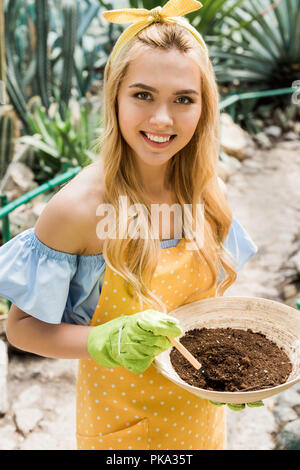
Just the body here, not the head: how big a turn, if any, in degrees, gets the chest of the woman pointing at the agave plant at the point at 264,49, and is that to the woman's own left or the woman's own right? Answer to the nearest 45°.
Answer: approximately 135° to the woman's own left

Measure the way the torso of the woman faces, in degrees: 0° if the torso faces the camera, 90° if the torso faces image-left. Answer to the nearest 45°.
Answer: approximately 315°
